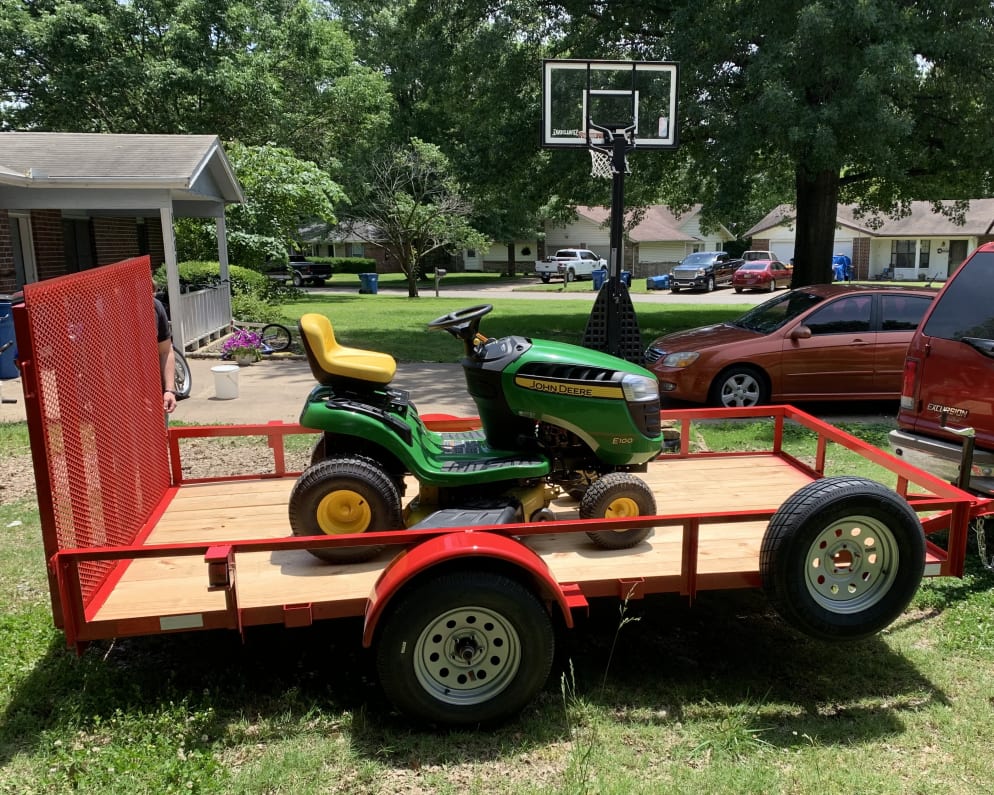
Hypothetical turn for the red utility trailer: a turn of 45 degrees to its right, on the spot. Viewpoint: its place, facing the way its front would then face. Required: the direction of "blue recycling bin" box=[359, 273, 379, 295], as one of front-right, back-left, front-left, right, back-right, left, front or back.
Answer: back-left

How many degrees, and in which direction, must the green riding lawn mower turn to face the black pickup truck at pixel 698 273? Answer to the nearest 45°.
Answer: approximately 90° to its left

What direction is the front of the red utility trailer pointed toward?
to the viewer's right

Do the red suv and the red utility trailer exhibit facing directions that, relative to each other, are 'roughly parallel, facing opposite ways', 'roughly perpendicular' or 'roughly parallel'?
roughly parallel

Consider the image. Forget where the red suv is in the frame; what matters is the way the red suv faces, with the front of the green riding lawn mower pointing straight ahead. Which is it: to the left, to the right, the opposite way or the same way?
the same way

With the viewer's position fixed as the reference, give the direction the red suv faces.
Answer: facing away from the viewer and to the right of the viewer

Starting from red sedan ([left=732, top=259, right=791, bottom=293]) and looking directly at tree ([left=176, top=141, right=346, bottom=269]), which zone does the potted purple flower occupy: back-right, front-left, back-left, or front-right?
front-left

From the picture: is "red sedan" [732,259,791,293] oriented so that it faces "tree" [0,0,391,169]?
no

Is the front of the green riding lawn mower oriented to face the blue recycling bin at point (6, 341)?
no

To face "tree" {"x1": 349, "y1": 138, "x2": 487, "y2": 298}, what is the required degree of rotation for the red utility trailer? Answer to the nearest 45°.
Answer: approximately 90° to its left

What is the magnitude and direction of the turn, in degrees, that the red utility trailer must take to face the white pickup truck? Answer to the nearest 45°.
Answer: approximately 90° to its left

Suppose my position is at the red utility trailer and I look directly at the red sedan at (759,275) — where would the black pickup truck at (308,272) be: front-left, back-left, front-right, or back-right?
front-left

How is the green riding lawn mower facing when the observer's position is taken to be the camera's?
facing to the right of the viewer

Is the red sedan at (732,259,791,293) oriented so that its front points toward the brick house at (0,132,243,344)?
no
